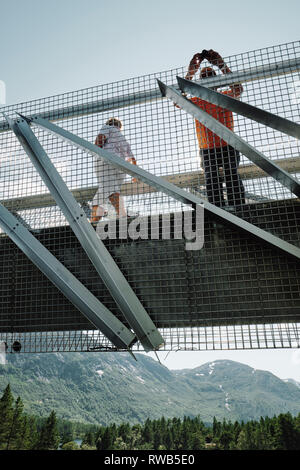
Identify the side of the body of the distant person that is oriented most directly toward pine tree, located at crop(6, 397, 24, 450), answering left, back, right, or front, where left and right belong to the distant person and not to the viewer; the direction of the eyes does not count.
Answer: left

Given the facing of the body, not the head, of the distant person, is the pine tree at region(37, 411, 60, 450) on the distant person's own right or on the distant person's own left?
on the distant person's own left

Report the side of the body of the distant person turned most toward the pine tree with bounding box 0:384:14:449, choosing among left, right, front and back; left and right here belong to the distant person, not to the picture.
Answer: left
